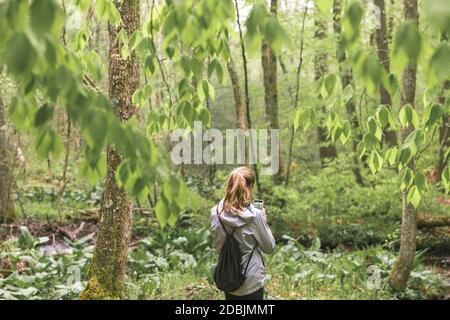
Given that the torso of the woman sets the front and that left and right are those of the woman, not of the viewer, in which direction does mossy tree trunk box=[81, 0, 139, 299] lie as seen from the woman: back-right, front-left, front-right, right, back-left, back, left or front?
left

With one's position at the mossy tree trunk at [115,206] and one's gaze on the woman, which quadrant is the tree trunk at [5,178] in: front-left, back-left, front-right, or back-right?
back-left

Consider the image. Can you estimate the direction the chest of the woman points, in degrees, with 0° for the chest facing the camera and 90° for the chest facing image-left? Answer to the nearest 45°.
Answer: approximately 225°

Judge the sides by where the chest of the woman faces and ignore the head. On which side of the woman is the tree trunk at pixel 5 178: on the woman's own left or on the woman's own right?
on the woman's own left

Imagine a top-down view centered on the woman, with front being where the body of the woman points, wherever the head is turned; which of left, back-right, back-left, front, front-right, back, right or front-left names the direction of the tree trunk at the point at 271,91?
front-left

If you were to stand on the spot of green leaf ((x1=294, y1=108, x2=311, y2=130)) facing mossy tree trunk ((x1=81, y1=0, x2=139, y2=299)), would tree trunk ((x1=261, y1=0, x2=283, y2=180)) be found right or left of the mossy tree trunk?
right

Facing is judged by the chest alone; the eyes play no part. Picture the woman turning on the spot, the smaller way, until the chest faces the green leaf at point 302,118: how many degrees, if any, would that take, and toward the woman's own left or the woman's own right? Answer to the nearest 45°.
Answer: approximately 135° to the woman's own right
